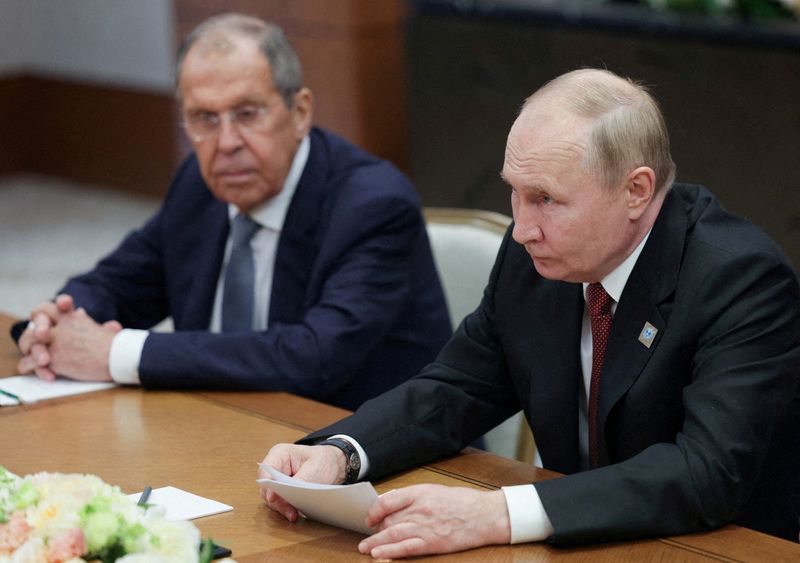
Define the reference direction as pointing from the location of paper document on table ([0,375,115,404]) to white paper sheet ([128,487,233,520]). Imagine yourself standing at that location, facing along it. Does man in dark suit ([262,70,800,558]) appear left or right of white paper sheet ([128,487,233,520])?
left

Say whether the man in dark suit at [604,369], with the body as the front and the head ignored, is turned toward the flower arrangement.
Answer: yes

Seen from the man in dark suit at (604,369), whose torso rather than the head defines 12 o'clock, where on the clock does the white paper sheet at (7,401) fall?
The white paper sheet is roughly at 2 o'clock from the man in dark suit.

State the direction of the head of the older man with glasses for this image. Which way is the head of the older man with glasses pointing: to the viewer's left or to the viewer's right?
to the viewer's left

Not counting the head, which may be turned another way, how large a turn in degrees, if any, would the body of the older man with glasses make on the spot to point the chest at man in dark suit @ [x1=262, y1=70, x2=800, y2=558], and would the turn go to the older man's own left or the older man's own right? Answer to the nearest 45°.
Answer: approximately 90° to the older man's own left

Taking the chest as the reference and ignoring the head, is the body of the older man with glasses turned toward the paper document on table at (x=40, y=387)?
yes

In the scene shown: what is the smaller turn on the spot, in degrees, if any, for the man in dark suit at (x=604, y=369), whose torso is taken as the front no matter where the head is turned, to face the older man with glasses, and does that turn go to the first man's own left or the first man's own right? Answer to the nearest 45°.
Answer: approximately 90° to the first man's own right

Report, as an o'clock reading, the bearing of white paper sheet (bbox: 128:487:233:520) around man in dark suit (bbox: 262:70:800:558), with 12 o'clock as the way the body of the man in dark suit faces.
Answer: The white paper sheet is roughly at 1 o'clock from the man in dark suit.

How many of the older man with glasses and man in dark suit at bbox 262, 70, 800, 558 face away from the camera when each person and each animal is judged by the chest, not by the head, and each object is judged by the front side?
0

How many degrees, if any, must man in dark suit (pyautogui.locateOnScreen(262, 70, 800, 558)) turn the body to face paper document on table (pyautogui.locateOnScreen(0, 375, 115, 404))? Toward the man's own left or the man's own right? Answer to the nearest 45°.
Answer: approximately 45° to the man's own right
